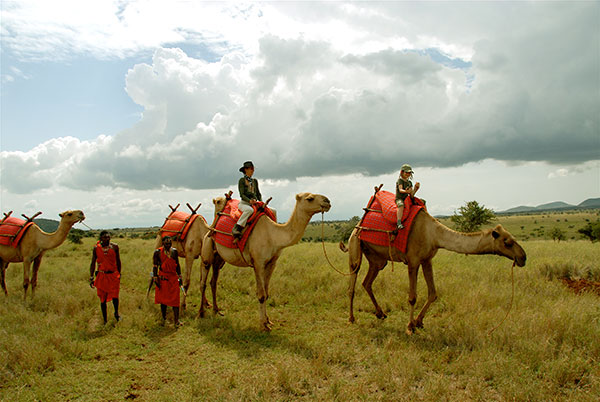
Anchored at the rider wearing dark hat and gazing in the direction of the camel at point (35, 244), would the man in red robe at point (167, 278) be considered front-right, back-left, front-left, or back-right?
front-left

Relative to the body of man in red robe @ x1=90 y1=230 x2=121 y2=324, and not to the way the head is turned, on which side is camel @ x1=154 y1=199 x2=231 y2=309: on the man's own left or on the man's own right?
on the man's own left

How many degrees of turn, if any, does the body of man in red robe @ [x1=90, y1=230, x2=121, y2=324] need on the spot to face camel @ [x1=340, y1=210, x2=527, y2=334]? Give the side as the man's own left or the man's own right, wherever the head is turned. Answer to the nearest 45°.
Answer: approximately 45° to the man's own left

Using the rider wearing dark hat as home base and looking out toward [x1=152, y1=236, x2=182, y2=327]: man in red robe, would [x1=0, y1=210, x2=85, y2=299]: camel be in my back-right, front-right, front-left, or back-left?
front-right

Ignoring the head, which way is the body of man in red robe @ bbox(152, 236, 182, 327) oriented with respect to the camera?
toward the camera

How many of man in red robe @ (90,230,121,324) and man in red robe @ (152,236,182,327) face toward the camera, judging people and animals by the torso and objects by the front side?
2

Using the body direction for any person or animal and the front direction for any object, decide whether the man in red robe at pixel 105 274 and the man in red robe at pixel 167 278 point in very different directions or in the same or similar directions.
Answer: same or similar directions

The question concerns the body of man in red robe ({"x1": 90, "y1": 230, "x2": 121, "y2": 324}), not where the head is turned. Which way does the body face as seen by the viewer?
toward the camera

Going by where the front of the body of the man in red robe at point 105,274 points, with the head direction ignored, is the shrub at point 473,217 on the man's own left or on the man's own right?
on the man's own left

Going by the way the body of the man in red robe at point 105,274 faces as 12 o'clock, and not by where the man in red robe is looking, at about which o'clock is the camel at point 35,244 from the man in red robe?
The camel is roughly at 5 o'clock from the man in red robe.

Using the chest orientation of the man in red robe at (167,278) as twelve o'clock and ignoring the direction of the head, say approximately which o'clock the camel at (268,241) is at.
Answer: The camel is roughly at 10 o'clock from the man in red robe.

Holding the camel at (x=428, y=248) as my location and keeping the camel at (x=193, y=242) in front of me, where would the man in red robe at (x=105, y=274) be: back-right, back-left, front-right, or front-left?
front-left
